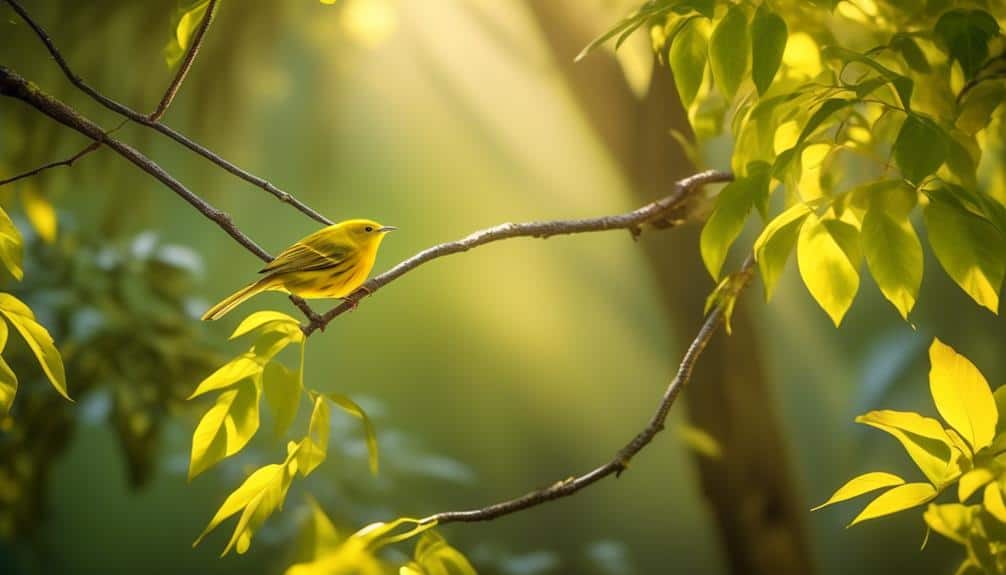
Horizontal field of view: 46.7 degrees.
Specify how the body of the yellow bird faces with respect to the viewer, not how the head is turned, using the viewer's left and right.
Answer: facing to the right of the viewer

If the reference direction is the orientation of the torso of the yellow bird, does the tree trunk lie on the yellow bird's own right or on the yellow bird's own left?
on the yellow bird's own left
